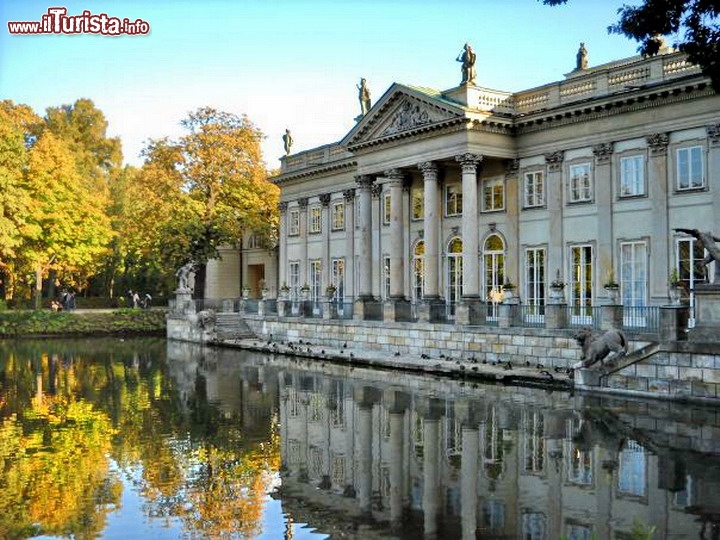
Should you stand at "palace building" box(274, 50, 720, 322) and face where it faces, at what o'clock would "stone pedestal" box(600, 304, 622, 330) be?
The stone pedestal is roughly at 10 o'clock from the palace building.

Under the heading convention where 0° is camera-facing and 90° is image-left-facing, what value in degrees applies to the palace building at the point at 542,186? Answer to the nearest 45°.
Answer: approximately 45°

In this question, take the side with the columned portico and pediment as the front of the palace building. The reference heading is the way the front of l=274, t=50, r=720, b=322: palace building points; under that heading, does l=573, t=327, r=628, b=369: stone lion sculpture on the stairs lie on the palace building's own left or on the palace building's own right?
on the palace building's own left

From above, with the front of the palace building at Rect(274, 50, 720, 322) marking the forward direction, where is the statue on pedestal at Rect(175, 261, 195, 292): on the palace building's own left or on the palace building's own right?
on the palace building's own right

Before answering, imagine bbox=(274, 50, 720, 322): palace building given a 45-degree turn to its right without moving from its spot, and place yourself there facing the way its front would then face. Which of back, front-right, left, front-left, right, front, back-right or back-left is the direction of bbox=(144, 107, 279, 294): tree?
front-right

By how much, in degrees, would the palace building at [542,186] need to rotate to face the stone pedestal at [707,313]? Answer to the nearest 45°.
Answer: approximately 45° to its left
